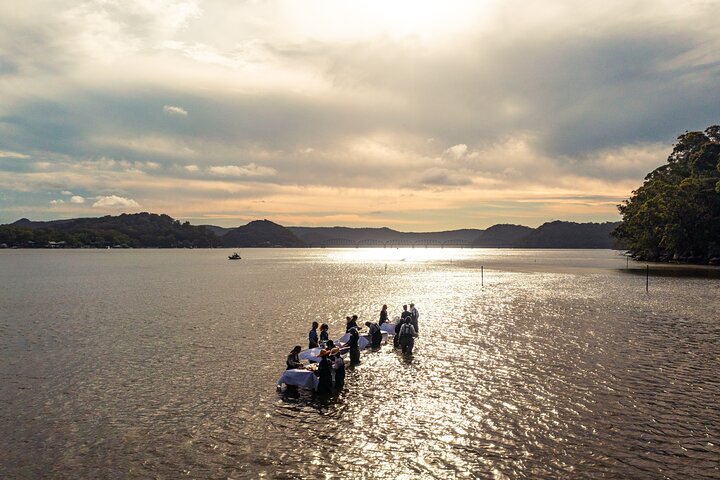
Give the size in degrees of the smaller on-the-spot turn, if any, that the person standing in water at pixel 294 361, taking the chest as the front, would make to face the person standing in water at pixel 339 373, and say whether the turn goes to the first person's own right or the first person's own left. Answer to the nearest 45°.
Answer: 0° — they already face them

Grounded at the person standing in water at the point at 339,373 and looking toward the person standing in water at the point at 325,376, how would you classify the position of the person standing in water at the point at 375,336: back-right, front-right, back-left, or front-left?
back-right

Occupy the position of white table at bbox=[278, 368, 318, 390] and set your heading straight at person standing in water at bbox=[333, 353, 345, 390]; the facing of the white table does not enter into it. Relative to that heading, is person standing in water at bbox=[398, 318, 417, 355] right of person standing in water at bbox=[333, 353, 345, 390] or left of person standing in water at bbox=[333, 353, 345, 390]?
left

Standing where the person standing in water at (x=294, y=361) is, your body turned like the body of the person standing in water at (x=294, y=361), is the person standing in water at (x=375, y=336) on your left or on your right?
on your left
